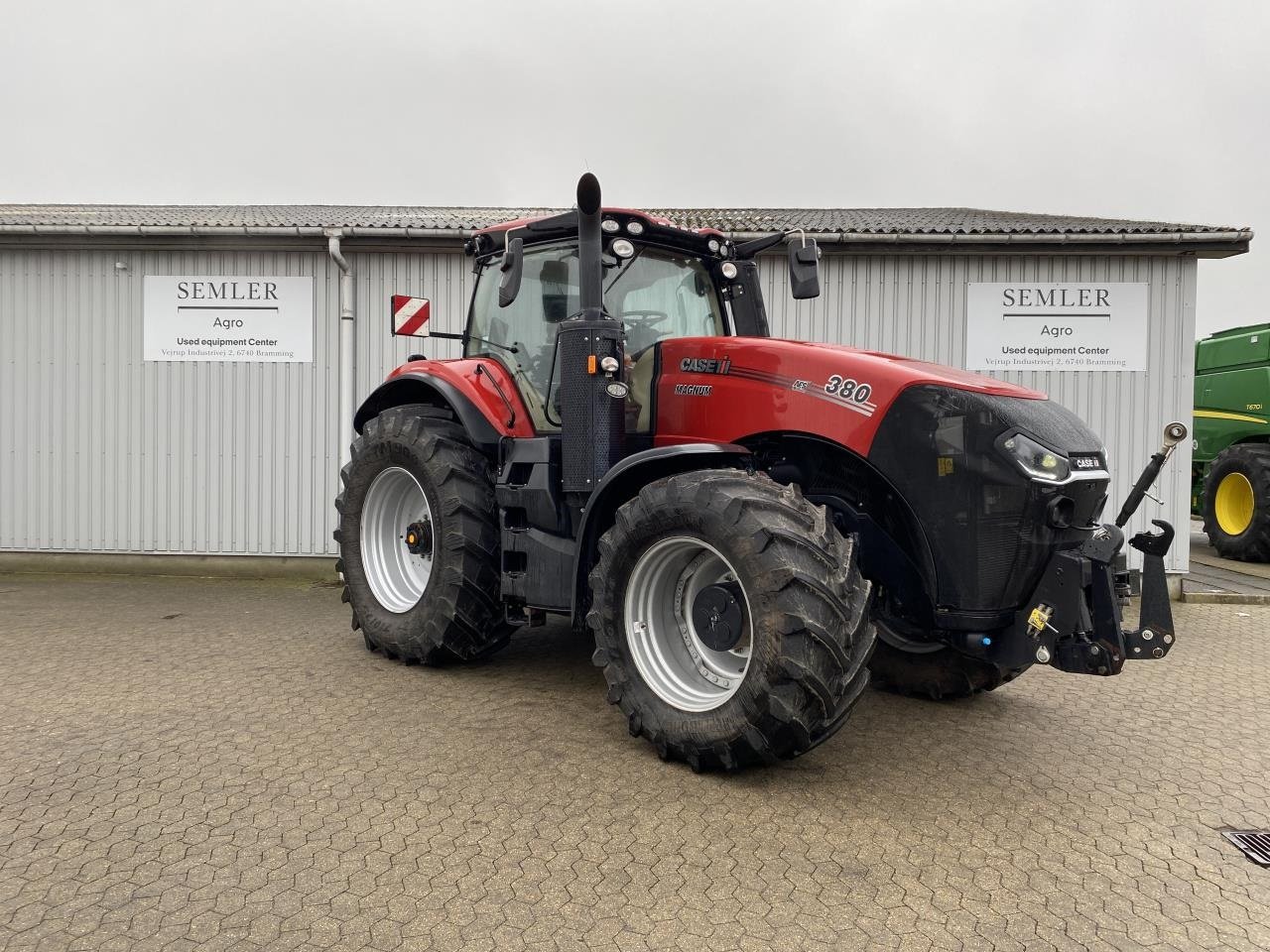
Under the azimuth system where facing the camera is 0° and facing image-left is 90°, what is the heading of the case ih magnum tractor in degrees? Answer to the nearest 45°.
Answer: approximately 315°

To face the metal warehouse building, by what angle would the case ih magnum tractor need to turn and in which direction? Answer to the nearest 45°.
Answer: approximately 180°

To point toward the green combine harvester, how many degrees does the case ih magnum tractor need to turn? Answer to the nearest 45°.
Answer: approximately 90° to its left
